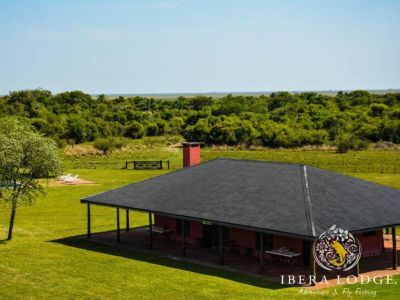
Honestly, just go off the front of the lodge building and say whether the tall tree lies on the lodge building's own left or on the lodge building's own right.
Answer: on the lodge building's own right

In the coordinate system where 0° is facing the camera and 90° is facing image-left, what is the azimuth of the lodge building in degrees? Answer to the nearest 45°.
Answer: approximately 45°
